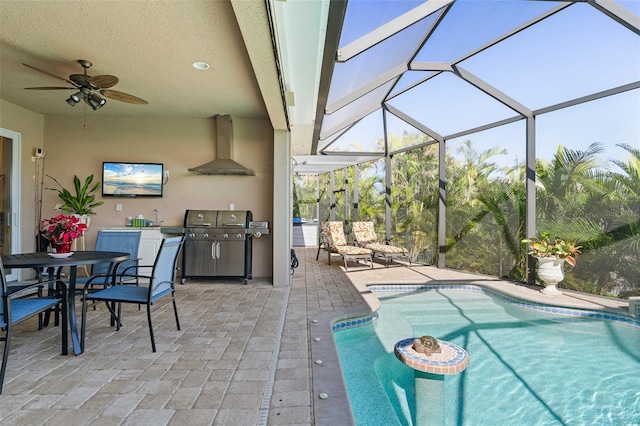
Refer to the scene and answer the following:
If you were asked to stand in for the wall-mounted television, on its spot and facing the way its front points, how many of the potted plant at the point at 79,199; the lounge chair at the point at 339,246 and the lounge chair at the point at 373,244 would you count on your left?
2

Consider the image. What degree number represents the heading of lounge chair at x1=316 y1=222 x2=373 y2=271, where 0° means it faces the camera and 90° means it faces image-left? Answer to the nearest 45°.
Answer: approximately 315°

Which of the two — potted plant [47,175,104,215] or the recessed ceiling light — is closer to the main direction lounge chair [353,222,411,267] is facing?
the recessed ceiling light

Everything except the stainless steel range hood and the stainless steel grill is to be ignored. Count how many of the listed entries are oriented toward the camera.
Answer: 2

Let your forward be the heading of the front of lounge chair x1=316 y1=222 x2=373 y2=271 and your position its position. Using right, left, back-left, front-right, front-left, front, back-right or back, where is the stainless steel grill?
right

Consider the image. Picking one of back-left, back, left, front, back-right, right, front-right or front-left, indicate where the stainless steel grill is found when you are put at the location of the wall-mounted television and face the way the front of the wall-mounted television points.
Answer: front-left

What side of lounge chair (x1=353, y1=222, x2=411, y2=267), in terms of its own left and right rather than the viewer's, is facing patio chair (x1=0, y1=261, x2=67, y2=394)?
right

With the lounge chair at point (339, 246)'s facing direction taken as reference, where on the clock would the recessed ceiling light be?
The recessed ceiling light is roughly at 2 o'clock from the lounge chair.
